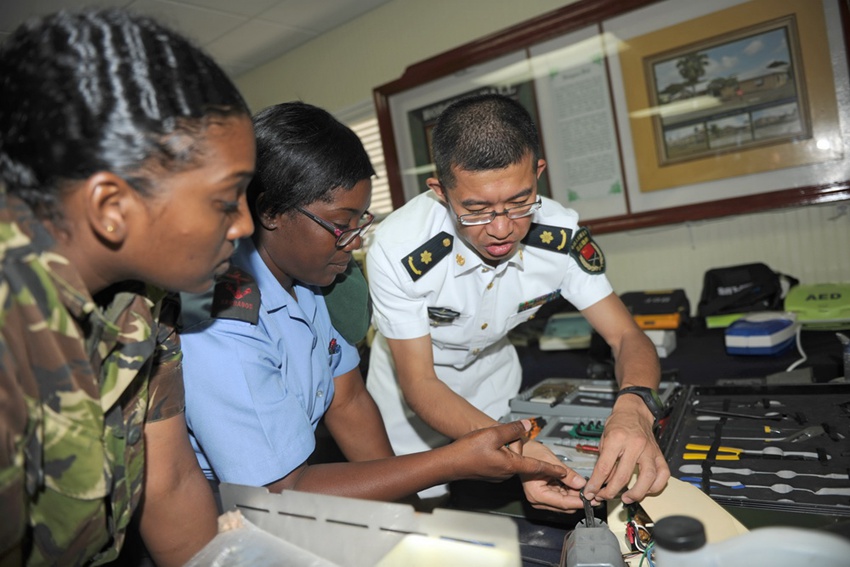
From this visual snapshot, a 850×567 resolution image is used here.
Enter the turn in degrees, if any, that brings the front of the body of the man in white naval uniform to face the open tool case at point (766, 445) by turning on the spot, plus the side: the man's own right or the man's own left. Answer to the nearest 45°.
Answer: approximately 45° to the man's own left

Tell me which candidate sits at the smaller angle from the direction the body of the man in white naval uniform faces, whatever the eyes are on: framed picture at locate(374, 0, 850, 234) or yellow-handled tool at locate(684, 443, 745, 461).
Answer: the yellow-handled tool

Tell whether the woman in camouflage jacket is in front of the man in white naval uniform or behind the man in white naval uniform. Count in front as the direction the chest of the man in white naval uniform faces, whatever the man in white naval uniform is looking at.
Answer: in front

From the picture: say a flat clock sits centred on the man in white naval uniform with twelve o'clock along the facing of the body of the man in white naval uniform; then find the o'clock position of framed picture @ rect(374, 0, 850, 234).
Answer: The framed picture is roughly at 7 o'clock from the man in white naval uniform.

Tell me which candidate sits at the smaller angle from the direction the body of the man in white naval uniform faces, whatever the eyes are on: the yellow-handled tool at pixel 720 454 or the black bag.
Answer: the yellow-handled tool

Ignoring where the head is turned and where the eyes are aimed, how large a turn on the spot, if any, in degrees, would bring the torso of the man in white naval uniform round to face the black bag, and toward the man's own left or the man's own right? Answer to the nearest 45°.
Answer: approximately 135° to the man's own left

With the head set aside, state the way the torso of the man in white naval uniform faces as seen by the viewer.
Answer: toward the camera
